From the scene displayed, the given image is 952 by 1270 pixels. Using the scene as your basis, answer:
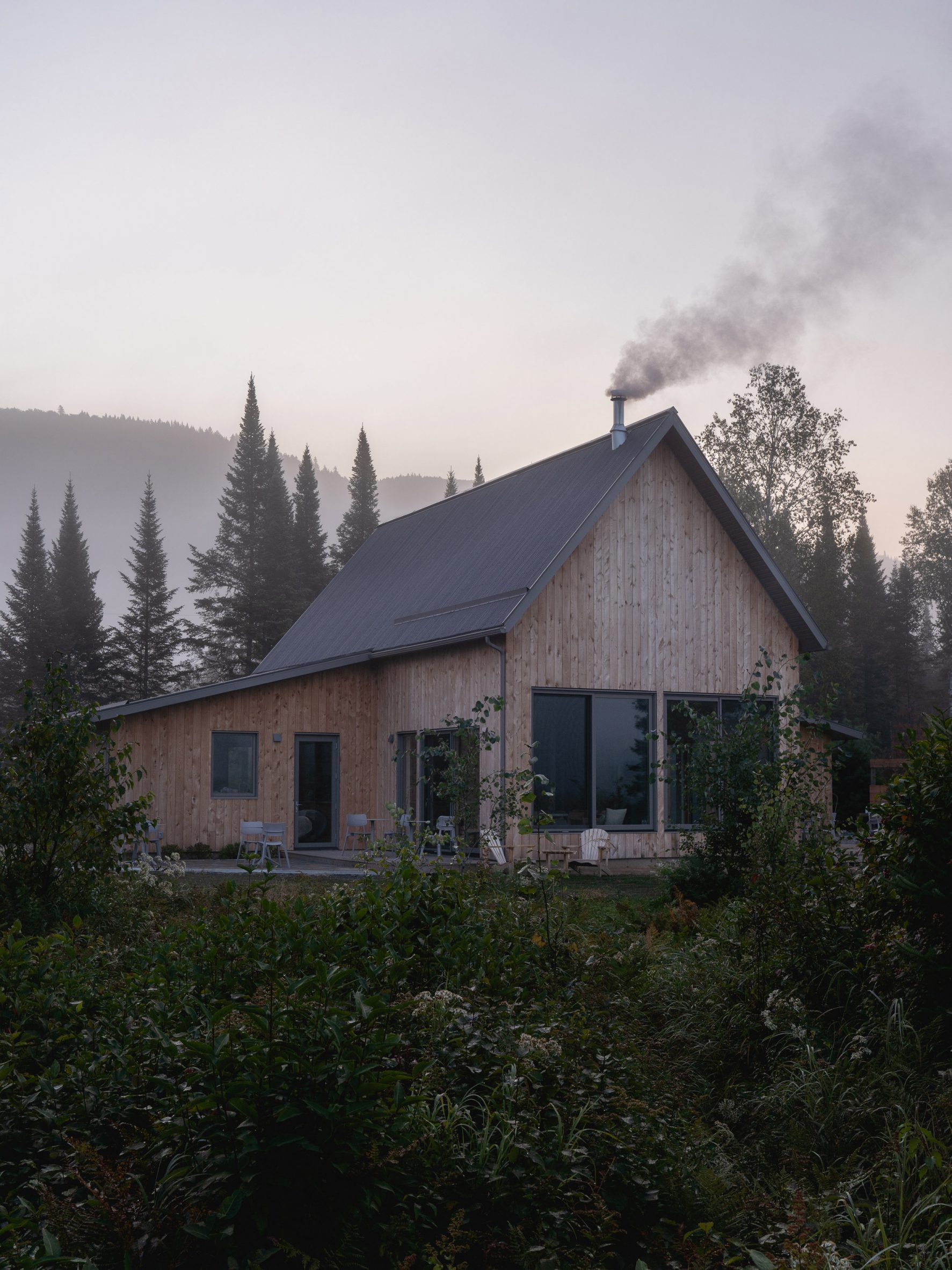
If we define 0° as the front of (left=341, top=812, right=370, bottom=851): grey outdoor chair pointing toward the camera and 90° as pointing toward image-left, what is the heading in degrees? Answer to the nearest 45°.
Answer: approximately 45°

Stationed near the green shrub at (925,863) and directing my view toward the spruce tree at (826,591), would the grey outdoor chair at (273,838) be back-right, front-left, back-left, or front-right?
front-left

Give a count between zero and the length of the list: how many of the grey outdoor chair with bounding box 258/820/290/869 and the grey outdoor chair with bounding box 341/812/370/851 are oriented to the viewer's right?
0

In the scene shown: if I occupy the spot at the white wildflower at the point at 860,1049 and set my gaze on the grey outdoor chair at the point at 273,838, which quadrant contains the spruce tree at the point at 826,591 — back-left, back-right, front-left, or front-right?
front-right

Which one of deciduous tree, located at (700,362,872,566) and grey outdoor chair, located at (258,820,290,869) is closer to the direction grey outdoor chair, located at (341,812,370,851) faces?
the grey outdoor chair, located at (258,820,290,869)
